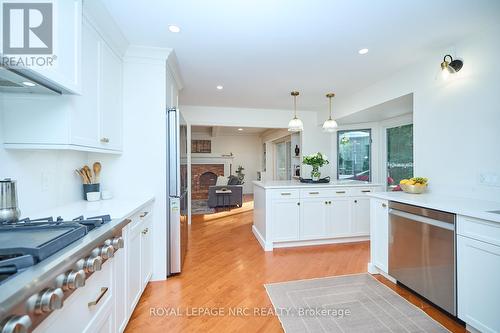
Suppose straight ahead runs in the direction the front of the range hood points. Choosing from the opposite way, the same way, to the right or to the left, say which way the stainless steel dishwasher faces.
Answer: the opposite way

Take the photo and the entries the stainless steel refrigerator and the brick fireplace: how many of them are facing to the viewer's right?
1

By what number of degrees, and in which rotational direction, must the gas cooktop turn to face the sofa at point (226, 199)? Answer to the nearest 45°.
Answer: approximately 90° to its left

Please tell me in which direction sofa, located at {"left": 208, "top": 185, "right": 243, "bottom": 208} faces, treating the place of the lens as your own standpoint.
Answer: facing away from the viewer

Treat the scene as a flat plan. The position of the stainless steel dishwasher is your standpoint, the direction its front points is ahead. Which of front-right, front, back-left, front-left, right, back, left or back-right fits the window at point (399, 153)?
back-right

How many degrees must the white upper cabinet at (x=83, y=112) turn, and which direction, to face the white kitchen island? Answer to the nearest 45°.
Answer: approximately 45° to its left

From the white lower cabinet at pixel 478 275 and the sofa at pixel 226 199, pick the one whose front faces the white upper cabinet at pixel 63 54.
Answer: the white lower cabinet
